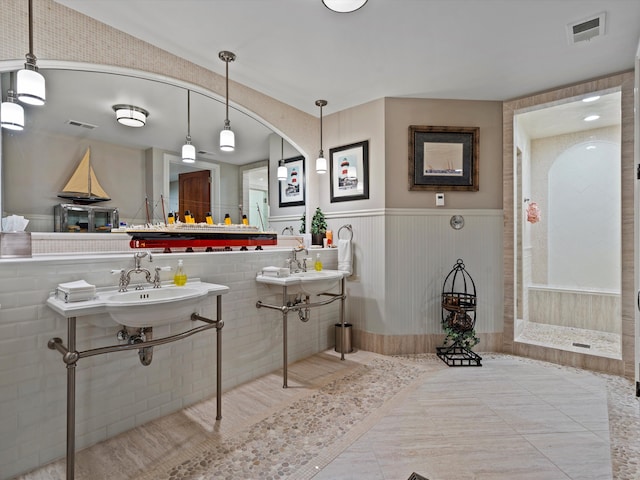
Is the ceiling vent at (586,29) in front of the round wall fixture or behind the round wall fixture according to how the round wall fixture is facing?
in front

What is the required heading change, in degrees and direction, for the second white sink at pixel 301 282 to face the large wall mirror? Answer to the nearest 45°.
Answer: approximately 135° to its right

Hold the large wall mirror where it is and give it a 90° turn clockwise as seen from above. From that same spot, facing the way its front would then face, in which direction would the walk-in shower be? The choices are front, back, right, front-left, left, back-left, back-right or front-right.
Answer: back-left

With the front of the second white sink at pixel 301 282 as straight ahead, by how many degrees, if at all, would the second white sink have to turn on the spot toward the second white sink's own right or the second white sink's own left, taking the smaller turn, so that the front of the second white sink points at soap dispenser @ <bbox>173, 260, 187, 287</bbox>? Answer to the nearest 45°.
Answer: approximately 90° to the second white sink's own right

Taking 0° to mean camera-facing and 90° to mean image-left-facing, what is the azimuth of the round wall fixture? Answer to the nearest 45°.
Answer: approximately 0°

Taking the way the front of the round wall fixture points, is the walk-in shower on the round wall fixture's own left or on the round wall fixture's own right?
on the round wall fixture's own left

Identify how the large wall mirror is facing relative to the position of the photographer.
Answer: facing the viewer and to the right of the viewer

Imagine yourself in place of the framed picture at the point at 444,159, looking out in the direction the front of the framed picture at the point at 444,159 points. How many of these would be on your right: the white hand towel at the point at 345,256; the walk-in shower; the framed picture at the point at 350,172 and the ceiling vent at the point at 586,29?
2

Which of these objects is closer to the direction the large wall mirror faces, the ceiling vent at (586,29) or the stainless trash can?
the ceiling vent

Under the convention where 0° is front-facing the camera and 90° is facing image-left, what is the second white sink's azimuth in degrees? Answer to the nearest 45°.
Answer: approximately 315°

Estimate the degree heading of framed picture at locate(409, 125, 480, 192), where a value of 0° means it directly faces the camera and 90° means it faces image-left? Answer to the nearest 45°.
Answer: approximately 0°

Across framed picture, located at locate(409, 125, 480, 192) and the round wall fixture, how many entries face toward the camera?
2

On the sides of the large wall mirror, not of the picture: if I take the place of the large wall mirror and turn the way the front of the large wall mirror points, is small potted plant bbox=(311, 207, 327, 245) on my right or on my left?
on my left

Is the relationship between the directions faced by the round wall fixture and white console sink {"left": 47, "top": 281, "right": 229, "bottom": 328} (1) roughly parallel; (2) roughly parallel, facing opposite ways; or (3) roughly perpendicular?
roughly perpendicular
